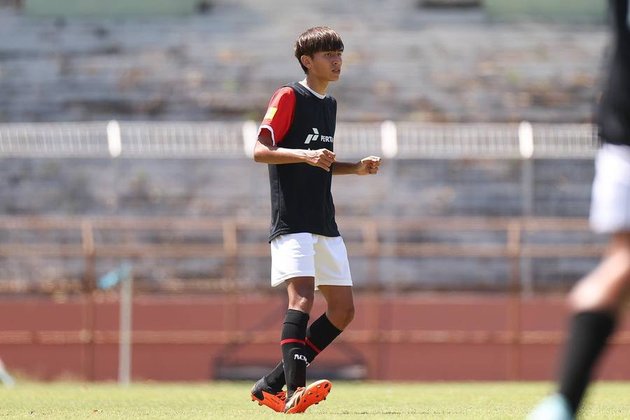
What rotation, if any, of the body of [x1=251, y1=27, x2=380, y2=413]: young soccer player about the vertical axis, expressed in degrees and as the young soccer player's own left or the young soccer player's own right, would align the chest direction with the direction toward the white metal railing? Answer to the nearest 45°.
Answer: approximately 135° to the young soccer player's own left

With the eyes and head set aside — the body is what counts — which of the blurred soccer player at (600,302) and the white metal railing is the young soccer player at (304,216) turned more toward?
the blurred soccer player

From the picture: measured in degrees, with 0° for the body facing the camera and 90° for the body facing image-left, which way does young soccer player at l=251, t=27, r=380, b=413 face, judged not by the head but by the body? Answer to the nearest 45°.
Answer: approximately 315°

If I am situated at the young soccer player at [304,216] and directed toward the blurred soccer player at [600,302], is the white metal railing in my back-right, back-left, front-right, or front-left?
back-left
